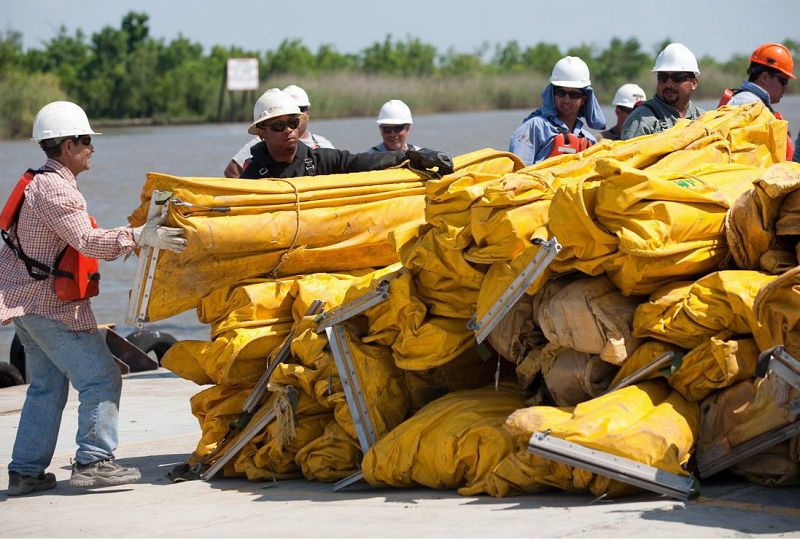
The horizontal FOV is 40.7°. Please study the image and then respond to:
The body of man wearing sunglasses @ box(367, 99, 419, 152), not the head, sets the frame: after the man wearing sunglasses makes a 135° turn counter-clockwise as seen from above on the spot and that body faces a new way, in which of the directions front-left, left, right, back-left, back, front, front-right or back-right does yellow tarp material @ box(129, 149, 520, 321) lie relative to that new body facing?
back-right

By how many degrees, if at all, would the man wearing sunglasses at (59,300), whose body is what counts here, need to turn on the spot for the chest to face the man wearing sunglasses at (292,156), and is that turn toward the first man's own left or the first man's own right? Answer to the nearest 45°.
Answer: approximately 45° to the first man's own left

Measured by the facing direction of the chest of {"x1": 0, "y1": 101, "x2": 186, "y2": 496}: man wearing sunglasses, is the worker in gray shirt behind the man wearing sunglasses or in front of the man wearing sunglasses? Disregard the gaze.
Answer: in front

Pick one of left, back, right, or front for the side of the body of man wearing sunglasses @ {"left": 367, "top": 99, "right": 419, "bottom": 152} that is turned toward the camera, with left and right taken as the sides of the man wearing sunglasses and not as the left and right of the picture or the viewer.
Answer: front

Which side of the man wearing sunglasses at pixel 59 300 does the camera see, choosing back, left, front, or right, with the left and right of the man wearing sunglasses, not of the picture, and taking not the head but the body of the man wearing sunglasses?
right

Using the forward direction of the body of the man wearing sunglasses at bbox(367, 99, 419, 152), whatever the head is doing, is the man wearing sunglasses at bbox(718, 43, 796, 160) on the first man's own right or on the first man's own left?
on the first man's own left

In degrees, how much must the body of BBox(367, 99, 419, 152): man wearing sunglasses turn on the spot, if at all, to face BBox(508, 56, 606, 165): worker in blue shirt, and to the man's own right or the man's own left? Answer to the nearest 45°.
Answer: approximately 45° to the man's own left

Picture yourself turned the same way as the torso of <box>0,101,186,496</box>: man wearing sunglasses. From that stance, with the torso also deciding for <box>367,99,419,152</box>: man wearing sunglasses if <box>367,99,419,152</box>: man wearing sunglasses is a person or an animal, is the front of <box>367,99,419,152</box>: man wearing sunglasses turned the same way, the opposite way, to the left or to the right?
to the right

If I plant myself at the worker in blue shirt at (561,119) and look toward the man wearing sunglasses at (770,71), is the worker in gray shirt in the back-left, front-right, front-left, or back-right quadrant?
front-right

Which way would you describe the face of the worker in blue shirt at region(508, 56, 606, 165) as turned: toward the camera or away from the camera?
toward the camera

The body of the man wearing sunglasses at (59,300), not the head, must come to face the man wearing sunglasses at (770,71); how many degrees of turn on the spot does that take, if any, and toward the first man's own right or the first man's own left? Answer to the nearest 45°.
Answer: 0° — they already face them

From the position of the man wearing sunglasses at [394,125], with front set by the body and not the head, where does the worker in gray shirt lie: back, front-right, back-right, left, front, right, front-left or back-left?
front-left

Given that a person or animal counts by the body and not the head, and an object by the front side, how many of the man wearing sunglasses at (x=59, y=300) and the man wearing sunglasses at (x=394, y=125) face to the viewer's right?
1
